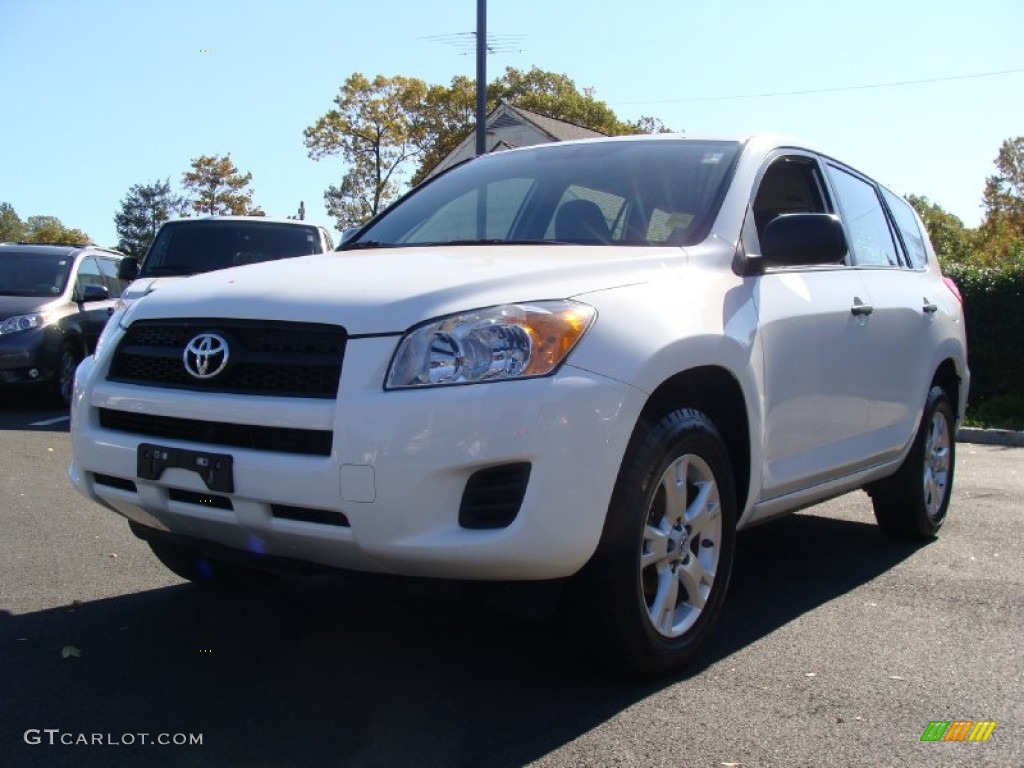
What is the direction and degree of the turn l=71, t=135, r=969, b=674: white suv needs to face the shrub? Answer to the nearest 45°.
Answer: approximately 180°

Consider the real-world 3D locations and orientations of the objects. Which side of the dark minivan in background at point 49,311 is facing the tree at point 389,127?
back

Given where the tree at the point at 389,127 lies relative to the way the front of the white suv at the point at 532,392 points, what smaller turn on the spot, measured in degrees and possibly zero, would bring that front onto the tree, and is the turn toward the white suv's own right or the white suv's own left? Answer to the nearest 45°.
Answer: approximately 135° to the white suv's own right

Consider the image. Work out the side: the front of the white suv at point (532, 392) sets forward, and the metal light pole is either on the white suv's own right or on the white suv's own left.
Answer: on the white suv's own right

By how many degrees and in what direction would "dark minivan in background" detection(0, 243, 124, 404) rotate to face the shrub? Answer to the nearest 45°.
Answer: approximately 135° to its left

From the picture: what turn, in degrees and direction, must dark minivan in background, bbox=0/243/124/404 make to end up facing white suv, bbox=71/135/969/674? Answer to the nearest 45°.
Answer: approximately 45° to its left

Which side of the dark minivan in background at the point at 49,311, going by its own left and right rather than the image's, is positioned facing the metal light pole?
back

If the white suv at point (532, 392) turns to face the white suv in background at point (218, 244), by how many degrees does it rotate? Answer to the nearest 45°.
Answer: approximately 135° to its right

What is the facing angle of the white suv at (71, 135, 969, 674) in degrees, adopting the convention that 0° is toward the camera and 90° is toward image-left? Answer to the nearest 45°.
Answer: approximately 45°
